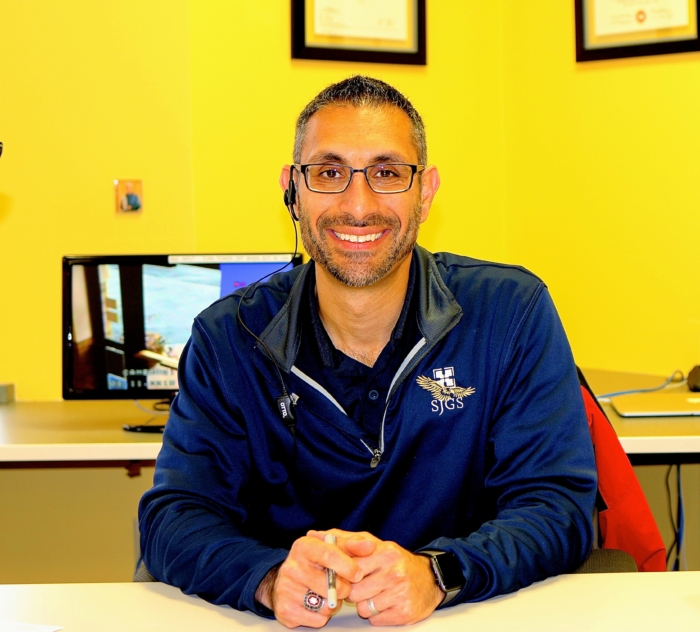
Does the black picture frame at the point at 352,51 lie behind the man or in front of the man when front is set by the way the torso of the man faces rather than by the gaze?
behind

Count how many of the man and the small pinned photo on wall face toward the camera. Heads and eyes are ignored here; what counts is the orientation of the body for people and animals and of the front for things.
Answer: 2

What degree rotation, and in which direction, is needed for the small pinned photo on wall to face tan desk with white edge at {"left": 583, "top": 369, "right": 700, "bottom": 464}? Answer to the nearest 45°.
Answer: approximately 45° to its left

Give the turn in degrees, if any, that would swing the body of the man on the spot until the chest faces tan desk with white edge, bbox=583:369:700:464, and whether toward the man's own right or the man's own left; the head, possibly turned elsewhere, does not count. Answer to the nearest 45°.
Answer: approximately 135° to the man's own left

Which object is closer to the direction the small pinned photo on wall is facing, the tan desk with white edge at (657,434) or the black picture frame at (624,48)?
the tan desk with white edge

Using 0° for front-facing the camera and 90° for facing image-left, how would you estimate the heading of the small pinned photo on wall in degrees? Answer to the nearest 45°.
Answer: approximately 0°

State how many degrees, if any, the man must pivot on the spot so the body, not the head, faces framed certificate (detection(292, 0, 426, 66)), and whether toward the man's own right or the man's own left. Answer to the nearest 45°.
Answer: approximately 180°
